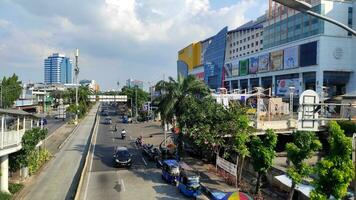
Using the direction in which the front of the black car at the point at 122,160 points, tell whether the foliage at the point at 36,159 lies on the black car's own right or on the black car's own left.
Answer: on the black car's own right

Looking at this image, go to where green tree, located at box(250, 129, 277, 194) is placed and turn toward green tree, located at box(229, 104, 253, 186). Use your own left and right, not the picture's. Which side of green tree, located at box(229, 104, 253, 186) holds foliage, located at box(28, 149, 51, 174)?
left

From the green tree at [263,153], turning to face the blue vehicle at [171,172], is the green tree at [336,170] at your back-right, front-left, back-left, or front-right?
back-left

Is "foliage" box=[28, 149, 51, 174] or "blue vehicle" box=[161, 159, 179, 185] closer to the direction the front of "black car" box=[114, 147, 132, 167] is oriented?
the blue vehicle

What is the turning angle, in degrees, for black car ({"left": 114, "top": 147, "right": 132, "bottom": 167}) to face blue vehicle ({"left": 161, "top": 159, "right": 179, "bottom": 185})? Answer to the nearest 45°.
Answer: approximately 45° to its left

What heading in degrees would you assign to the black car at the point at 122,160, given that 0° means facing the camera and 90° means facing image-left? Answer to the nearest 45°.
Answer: approximately 0°

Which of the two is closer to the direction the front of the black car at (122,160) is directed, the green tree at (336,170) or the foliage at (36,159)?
the green tree
